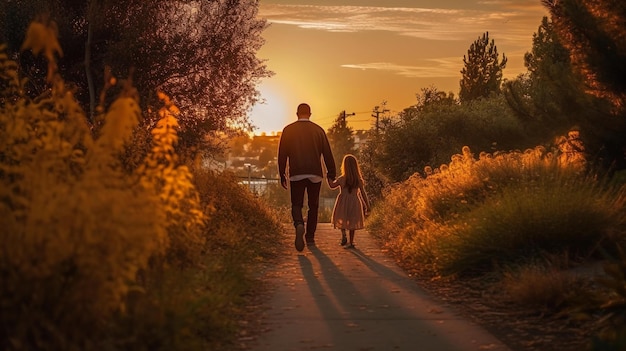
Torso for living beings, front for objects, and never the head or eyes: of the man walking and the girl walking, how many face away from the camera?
2

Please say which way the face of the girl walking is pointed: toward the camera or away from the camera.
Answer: away from the camera

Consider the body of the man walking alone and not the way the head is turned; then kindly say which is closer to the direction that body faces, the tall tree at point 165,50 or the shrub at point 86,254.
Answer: the tall tree

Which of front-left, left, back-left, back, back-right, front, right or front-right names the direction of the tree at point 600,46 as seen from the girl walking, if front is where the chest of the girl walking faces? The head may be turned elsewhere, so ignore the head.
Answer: right

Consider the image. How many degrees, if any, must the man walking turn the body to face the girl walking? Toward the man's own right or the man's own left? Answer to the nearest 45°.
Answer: approximately 45° to the man's own right

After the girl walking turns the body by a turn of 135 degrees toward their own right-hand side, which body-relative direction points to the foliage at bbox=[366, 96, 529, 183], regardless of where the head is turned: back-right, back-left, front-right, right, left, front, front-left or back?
back-left

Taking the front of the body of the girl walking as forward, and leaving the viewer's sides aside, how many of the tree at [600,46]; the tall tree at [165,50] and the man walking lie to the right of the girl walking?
1

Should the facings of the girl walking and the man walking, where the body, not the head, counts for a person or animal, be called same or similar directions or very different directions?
same or similar directions

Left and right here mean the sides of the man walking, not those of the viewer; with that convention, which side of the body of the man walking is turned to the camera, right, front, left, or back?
back

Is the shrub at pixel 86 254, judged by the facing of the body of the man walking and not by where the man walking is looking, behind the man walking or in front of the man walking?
behind

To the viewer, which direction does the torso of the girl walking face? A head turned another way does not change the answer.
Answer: away from the camera
